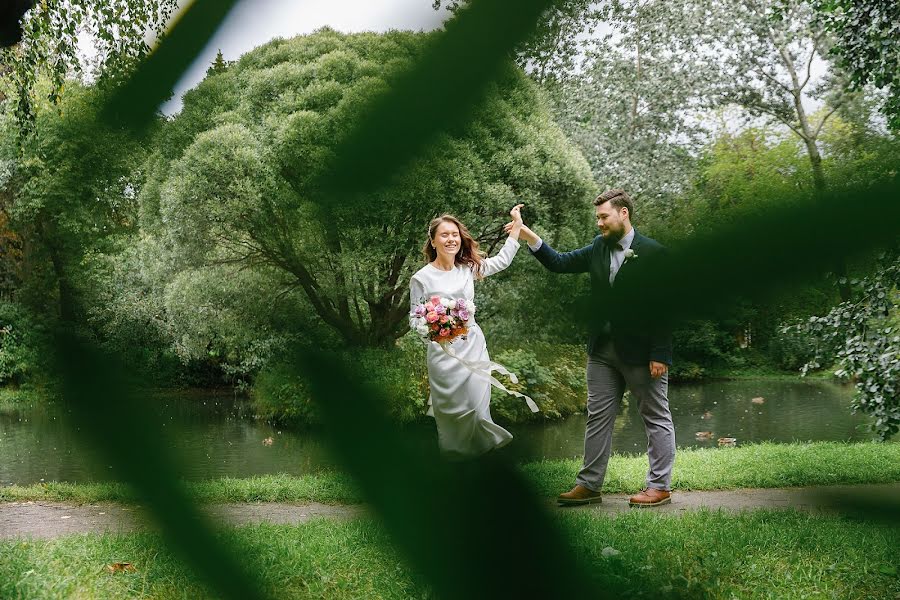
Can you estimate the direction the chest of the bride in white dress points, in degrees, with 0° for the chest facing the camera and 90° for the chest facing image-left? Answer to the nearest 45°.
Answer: approximately 0°
